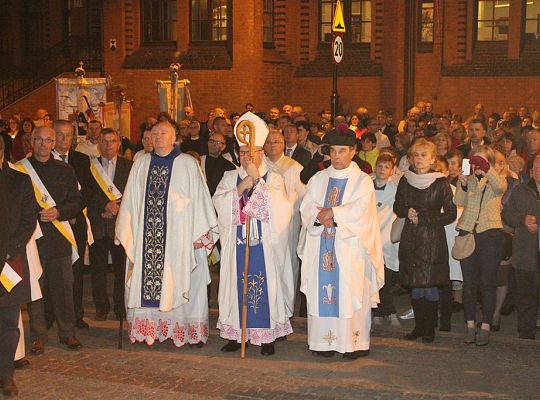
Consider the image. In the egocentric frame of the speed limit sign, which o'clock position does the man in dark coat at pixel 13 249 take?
The man in dark coat is roughly at 2 o'clock from the speed limit sign.

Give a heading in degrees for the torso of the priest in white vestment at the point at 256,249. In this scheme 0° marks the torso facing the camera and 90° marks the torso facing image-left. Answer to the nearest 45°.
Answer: approximately 0°

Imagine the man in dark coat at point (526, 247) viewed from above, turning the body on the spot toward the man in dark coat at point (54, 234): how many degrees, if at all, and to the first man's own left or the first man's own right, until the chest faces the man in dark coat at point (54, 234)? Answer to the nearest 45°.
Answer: approximately 90° to the first man's own right

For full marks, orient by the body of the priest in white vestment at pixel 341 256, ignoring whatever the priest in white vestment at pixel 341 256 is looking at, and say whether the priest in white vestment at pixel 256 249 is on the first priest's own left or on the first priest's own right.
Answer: on the first priest's own right

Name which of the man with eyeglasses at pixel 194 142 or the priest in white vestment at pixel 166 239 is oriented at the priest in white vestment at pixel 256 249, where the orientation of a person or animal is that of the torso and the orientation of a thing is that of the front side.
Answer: the man with eyeglasses

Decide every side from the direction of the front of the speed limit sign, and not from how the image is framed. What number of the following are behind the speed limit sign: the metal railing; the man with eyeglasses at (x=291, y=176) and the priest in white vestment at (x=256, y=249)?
1

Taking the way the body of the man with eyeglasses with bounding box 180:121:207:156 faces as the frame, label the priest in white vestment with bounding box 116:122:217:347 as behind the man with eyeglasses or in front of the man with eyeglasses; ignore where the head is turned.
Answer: in front

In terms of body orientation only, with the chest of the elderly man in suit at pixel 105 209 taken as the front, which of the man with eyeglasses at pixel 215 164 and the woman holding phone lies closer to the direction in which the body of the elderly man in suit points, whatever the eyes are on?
the woman holding phone

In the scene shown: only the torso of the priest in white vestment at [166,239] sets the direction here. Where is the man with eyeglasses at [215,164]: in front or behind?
behind

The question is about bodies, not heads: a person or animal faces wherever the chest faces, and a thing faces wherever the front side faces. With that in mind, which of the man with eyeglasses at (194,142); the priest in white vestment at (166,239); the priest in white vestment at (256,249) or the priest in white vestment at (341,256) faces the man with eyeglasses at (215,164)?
the man with eyeglasses at (194,142)

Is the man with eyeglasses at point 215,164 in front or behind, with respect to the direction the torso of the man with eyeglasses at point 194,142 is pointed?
in front

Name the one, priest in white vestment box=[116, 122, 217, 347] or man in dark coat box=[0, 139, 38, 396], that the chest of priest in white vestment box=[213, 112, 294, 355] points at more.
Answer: the man in dark coat
